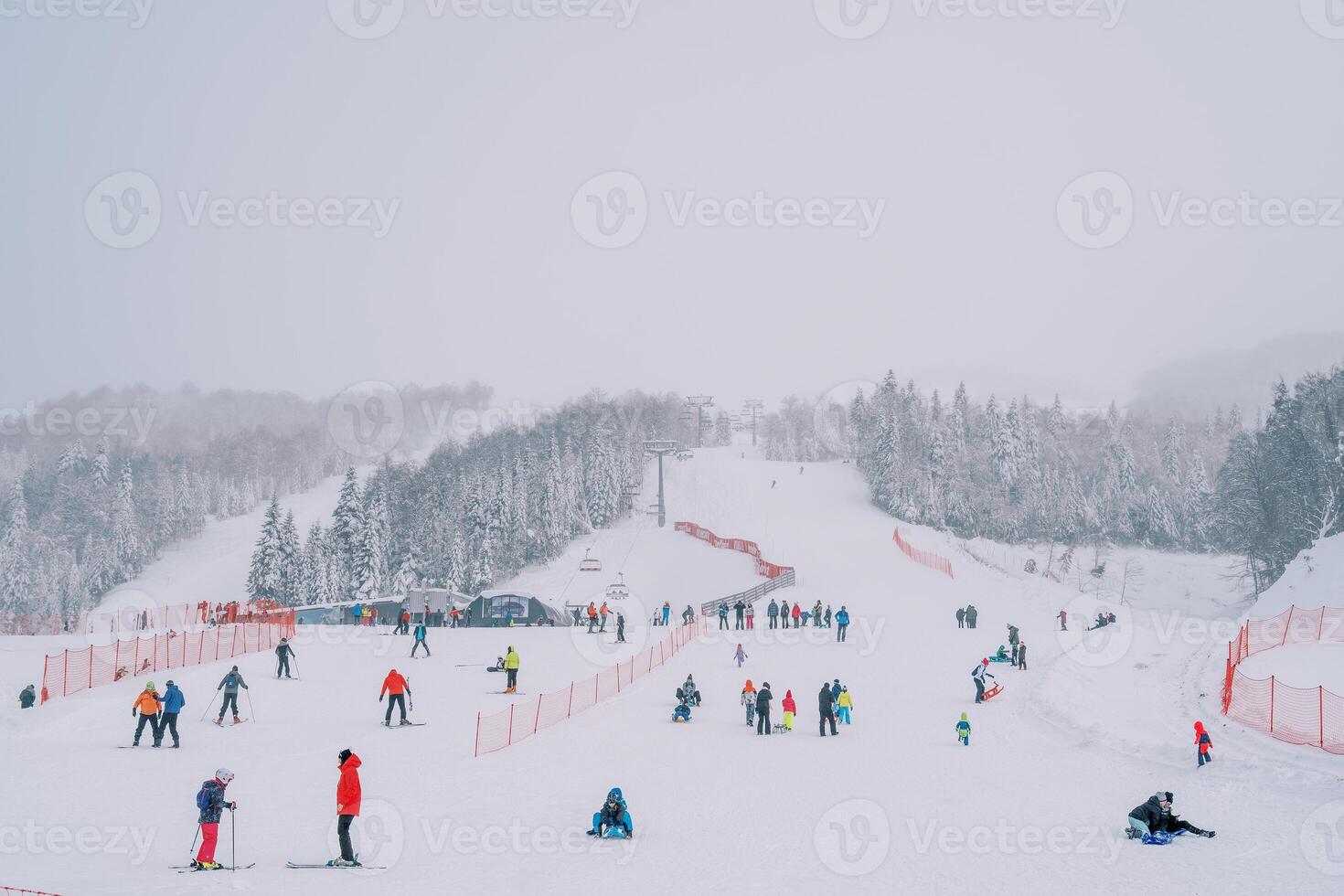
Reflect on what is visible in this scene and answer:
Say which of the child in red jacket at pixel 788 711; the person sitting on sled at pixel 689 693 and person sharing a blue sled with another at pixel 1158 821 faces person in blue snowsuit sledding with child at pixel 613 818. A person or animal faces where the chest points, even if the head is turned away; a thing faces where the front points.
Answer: the person sitting on sled

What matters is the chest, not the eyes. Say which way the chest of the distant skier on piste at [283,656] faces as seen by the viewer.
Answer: away from the camera

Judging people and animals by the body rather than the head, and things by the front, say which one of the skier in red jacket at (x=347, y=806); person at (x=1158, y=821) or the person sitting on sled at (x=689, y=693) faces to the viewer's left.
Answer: the skier in red jacket

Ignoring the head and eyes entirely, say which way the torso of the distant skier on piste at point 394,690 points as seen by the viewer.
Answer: away from the camera

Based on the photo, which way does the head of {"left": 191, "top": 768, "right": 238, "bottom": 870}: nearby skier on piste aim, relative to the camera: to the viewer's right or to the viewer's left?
to the viewer's right

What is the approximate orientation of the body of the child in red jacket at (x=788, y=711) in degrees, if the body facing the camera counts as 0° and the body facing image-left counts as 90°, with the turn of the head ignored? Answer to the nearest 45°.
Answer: approximately 180°

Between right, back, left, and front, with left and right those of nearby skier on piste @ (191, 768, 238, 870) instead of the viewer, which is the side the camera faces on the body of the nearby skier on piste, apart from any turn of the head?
right

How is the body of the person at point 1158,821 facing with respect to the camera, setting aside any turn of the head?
to the viewer's right

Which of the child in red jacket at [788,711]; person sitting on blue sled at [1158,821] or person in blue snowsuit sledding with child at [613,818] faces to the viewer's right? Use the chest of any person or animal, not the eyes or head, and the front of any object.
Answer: the person sitting on blue sled
